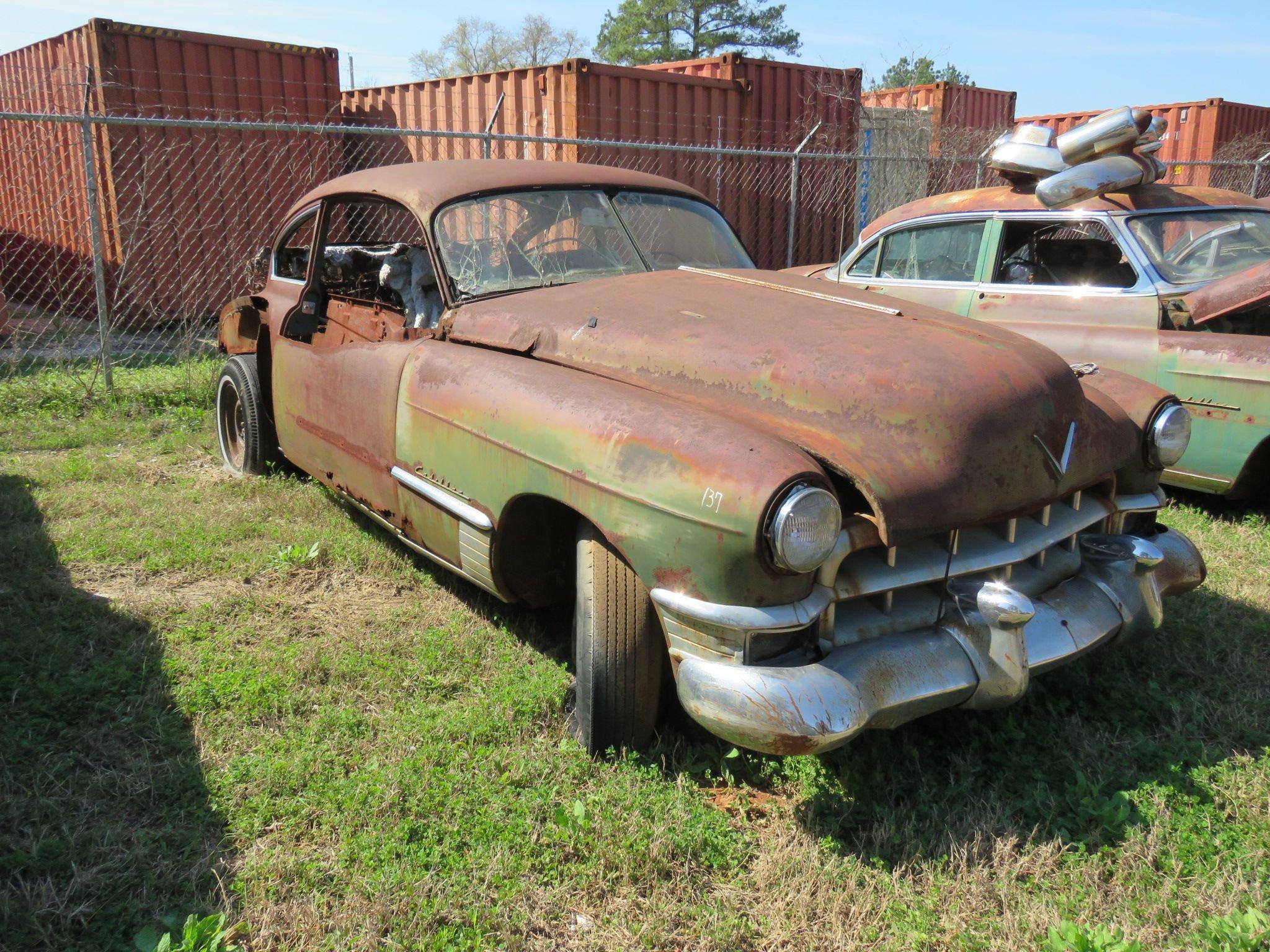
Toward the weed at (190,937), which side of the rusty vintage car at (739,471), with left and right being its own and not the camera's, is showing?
right

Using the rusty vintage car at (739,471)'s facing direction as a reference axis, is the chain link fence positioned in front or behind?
behind

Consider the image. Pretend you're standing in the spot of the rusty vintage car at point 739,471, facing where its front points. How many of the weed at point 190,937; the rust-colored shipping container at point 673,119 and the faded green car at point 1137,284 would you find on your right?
1

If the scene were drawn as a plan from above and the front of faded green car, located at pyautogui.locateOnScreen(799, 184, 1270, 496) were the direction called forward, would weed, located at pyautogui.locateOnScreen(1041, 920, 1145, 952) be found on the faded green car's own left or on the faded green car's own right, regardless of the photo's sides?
on the faded green car's own right

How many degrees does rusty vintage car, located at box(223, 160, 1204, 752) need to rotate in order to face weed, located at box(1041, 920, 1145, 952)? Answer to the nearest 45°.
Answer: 0° — it already faces it

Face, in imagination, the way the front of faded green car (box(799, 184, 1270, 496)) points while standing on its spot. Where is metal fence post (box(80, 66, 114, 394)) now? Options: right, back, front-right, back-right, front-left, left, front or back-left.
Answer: back-right

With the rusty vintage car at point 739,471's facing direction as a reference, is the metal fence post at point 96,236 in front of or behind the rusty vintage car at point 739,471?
behind

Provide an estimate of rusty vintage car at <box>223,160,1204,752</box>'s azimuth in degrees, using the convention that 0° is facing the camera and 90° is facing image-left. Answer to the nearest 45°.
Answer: approximately 315°

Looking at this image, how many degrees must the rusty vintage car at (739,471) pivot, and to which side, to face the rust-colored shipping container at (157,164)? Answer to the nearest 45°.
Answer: approximately 180°

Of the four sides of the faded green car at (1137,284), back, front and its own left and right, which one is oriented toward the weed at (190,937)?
right
